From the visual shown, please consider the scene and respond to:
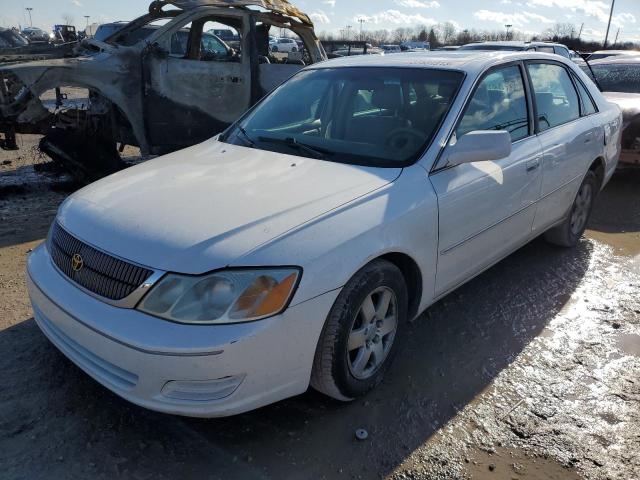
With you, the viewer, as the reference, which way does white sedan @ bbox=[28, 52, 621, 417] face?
facing the viewer and to the left of the viewer

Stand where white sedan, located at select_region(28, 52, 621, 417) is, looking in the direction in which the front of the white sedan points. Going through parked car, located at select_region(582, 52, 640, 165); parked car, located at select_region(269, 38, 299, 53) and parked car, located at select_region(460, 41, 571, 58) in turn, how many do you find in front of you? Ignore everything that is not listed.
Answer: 0

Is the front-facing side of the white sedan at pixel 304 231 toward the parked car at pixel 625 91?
no

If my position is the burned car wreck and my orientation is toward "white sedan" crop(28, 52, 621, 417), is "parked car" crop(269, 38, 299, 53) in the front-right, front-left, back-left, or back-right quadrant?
back-left

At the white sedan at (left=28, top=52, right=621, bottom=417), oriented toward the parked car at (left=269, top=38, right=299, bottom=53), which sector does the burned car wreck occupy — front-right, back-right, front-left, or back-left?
front-left

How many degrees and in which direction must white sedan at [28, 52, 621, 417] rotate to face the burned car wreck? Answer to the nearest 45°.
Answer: approximately 90° to its right

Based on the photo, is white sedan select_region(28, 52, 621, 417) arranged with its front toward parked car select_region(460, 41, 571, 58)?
no

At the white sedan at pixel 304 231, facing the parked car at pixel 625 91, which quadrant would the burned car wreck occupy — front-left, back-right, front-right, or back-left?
front-left

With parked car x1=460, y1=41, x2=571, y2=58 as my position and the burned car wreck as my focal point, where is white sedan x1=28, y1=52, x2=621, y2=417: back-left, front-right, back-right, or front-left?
front-left

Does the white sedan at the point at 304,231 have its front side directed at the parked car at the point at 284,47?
no
